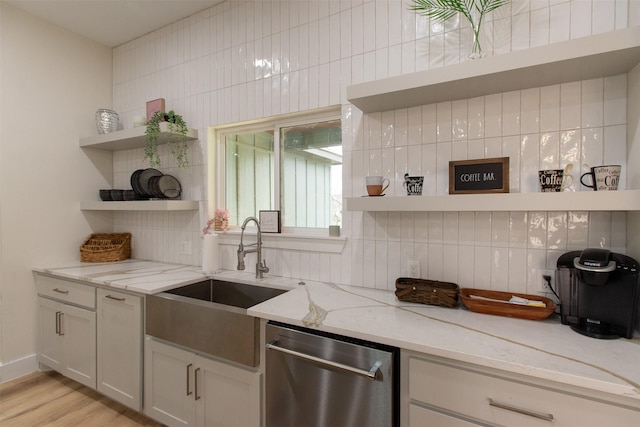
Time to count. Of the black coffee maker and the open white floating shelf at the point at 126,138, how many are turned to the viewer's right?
0

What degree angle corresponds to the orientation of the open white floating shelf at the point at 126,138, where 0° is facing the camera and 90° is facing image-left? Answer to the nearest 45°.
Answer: approximately 45°

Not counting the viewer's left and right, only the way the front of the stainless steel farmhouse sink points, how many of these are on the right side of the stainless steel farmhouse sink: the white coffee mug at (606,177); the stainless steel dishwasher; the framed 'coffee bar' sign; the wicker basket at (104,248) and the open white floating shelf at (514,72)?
1

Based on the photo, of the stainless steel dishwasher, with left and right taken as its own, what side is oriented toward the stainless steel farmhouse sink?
right

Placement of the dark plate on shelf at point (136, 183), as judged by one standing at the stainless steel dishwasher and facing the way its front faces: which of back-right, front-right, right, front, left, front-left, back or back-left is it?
right

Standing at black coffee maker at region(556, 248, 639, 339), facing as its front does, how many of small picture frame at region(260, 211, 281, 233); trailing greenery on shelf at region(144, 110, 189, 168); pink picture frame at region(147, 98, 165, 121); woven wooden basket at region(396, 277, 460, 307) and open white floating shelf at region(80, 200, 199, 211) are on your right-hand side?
5

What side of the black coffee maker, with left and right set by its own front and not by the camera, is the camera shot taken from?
front

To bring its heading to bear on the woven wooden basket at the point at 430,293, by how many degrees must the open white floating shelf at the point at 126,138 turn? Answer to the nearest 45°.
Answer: approximately 90° to its left

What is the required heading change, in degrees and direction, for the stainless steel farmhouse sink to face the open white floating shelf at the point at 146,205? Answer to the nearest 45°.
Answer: approximately 90° to its right

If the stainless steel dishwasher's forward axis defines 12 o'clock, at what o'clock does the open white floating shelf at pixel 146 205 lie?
The open white floating shelf is roughly at 3 o'clock from the stainless steel dishwasher.

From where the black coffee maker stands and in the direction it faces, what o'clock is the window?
The window is roughly at 3 o'clock from the black coffee maker.

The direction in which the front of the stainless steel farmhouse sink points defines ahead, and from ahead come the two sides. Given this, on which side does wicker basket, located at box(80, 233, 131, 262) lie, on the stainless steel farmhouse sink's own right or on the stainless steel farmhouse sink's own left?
on the stainless steel farmhouse sink's own right

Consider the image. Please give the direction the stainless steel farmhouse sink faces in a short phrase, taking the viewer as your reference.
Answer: facing the viewer and to the left of the viewer

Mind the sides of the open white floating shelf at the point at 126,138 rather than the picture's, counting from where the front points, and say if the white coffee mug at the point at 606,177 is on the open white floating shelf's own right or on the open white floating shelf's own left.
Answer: on the open white floating shelf's own left
